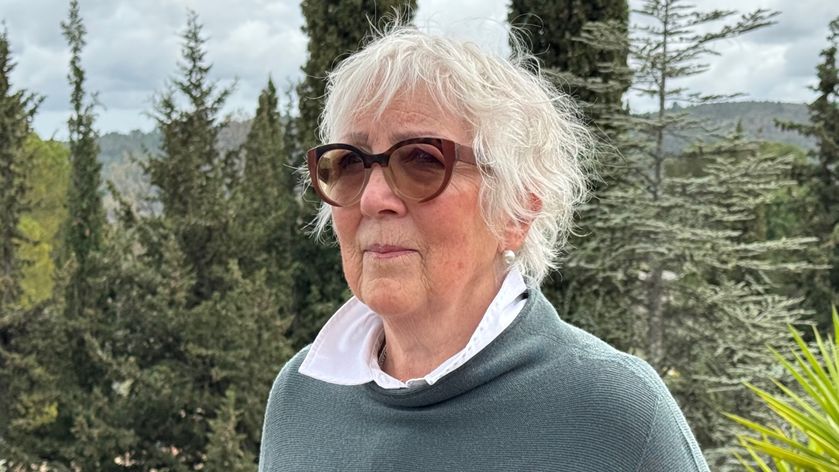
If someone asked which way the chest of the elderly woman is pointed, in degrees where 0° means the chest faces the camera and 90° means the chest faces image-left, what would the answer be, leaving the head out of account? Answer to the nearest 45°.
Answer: approximately 45°

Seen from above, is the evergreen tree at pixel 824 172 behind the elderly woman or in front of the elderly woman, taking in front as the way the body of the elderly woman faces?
behind

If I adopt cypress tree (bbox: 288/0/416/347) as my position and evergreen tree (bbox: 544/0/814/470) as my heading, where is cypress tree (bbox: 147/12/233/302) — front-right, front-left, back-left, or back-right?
back-right

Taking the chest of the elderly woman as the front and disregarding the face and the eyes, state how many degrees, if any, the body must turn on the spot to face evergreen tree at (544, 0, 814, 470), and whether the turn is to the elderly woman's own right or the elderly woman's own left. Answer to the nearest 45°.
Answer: approximately 135° to the elderly woman's own right

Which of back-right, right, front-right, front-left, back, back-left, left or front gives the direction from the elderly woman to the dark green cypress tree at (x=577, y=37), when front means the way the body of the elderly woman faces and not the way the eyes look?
back-right
